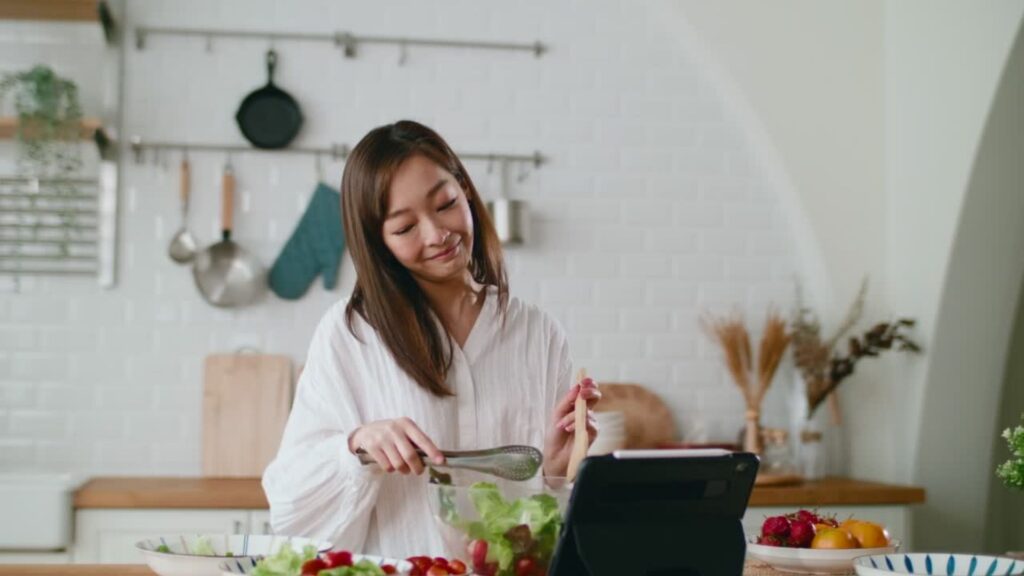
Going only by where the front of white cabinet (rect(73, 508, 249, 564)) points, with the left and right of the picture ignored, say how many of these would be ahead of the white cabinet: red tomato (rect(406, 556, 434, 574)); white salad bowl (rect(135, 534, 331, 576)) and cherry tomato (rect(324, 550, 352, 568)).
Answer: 3

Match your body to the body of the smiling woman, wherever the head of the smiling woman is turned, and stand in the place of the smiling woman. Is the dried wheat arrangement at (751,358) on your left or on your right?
on your left

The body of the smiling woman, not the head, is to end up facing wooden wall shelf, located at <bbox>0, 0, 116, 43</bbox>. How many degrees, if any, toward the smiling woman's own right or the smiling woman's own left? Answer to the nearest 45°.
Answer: approximately 180°

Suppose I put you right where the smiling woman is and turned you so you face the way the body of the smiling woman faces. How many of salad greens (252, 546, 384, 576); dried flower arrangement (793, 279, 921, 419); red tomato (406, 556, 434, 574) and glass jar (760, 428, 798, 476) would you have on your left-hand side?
2

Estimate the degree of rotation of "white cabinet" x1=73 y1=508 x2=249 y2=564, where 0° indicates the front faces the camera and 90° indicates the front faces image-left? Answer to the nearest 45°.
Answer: approximately 0°

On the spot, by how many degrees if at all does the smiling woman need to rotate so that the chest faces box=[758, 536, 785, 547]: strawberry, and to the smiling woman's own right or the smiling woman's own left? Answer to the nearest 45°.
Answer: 0° — they already face it

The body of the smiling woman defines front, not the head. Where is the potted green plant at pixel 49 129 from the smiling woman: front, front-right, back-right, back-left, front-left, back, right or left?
back

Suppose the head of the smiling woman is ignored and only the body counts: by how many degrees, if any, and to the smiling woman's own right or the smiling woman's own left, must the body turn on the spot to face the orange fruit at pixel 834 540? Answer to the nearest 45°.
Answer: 0° — they already face it

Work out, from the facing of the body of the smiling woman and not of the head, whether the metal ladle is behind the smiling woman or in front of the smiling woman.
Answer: behind

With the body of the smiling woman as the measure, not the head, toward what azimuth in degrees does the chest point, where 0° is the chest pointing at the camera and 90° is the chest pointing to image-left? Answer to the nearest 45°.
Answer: approximately 315°

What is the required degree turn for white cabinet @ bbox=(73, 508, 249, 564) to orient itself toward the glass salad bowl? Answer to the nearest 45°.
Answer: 0° — it already faces it
